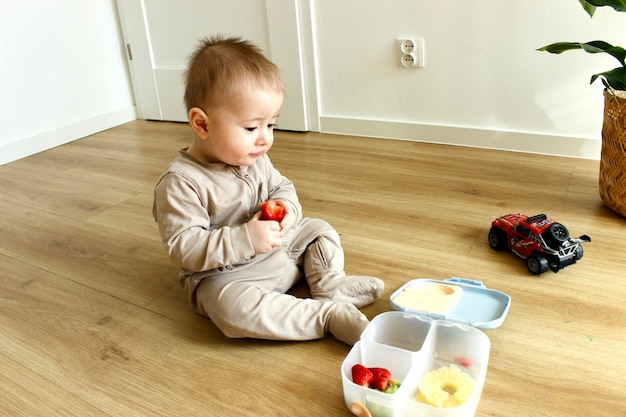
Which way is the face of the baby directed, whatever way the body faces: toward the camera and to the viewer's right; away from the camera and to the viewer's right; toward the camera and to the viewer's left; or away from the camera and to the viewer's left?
toward the camera and to the viewer's right

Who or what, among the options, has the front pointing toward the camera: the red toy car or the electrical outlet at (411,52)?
the electrical outlet

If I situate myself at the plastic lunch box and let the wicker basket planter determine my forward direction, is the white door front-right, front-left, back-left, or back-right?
front-left

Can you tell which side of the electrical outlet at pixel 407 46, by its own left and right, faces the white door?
right

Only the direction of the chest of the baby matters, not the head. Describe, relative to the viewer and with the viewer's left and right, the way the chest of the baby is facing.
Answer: facing the viewer and to the right of the viewer

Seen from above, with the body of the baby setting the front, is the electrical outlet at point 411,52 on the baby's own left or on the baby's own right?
on the baby's own left

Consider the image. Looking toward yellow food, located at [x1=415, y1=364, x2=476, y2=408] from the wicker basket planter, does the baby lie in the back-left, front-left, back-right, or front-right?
front-right

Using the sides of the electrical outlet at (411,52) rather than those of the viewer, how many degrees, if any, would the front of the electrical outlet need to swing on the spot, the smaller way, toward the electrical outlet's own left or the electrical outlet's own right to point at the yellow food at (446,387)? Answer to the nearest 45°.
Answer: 0° — it already faces it

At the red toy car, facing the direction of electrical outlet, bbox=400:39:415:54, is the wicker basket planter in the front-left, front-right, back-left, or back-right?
front-right

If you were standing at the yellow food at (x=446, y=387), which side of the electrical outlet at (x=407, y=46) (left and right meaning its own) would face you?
front

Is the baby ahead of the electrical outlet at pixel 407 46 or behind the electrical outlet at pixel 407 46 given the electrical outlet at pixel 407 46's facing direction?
ahead

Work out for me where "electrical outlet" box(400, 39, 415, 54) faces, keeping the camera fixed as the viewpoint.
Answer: facing the viewer

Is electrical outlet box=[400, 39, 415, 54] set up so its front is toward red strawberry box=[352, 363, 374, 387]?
yes

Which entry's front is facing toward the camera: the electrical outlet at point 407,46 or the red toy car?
the electrical outlet
